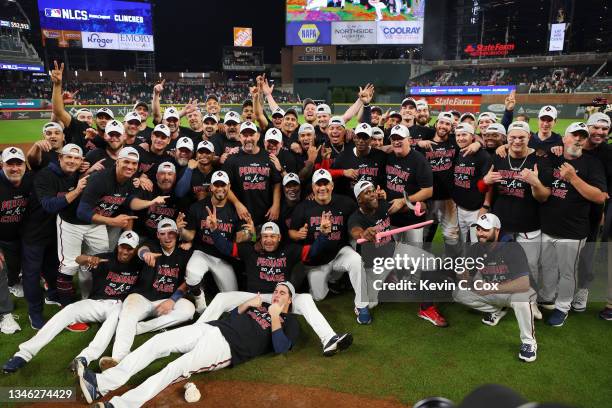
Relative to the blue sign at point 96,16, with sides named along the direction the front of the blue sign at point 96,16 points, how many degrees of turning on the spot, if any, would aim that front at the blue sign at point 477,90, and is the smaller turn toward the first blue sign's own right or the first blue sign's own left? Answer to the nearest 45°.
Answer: approximately 45° to the first blue sign's own left

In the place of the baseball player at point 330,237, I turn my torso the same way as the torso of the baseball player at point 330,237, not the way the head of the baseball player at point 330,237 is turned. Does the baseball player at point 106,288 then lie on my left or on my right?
on my right

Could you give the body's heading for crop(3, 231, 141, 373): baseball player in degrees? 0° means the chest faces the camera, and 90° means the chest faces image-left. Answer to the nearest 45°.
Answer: approximately 0°

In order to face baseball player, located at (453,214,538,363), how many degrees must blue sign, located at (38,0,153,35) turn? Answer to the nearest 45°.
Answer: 0° — it already faces them

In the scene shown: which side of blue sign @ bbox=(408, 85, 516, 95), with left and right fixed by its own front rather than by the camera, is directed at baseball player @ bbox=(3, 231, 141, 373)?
front

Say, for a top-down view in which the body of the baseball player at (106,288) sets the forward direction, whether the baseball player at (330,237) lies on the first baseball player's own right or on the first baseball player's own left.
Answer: on the first baseball player's own left

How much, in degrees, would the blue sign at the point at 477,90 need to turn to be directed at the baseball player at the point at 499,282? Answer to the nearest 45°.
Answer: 0° — it already faces them

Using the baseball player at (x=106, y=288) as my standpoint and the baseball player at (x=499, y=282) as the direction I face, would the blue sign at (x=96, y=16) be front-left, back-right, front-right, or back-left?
back-left
